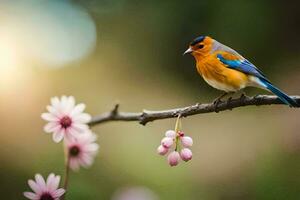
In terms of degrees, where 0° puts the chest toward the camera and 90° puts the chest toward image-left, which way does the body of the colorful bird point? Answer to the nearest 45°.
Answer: approximately 90°
